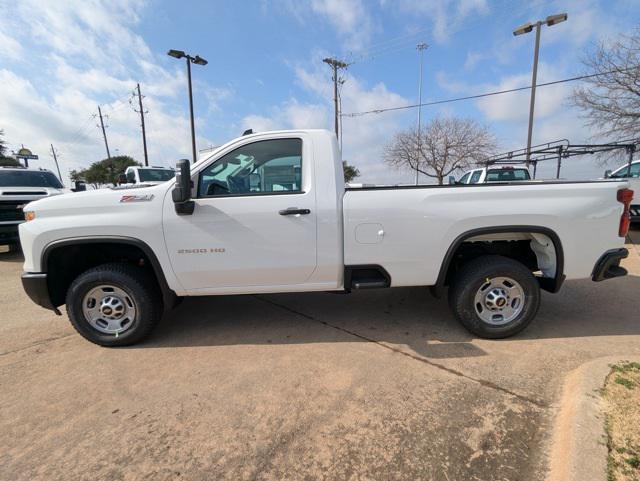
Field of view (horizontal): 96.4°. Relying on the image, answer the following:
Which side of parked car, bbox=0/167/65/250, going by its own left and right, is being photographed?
front

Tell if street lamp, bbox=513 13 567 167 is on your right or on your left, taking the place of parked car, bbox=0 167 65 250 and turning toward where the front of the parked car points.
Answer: on your left

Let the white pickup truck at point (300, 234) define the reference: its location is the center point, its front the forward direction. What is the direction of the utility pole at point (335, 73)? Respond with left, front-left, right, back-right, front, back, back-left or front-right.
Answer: right

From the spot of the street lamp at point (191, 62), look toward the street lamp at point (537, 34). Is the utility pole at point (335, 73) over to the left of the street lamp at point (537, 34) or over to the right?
left

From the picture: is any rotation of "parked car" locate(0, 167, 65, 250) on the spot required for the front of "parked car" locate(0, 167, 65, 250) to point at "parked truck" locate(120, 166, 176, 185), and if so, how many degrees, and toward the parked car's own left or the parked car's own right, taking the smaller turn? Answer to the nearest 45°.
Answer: approximately 135° to the parked car's own left

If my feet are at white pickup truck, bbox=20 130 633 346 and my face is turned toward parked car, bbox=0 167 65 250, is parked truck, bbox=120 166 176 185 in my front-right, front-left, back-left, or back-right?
front-right

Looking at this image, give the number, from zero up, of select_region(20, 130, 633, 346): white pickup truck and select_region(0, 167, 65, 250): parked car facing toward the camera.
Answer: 1

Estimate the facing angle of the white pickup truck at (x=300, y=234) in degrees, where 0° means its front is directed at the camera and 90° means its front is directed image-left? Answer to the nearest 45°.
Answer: approximately 90°

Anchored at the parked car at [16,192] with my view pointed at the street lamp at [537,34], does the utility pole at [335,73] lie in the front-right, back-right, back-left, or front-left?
front-left

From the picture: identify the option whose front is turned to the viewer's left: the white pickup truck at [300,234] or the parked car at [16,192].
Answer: the white pickup truck

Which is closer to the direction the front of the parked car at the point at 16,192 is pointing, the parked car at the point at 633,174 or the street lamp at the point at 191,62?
the parked car

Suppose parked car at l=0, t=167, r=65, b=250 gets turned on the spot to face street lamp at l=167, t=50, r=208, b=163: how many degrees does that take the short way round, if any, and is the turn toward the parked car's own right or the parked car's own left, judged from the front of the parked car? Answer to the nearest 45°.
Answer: approximately 135° to the parked car's own left

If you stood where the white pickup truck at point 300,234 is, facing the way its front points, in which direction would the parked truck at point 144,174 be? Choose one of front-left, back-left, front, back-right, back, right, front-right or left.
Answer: front-right
